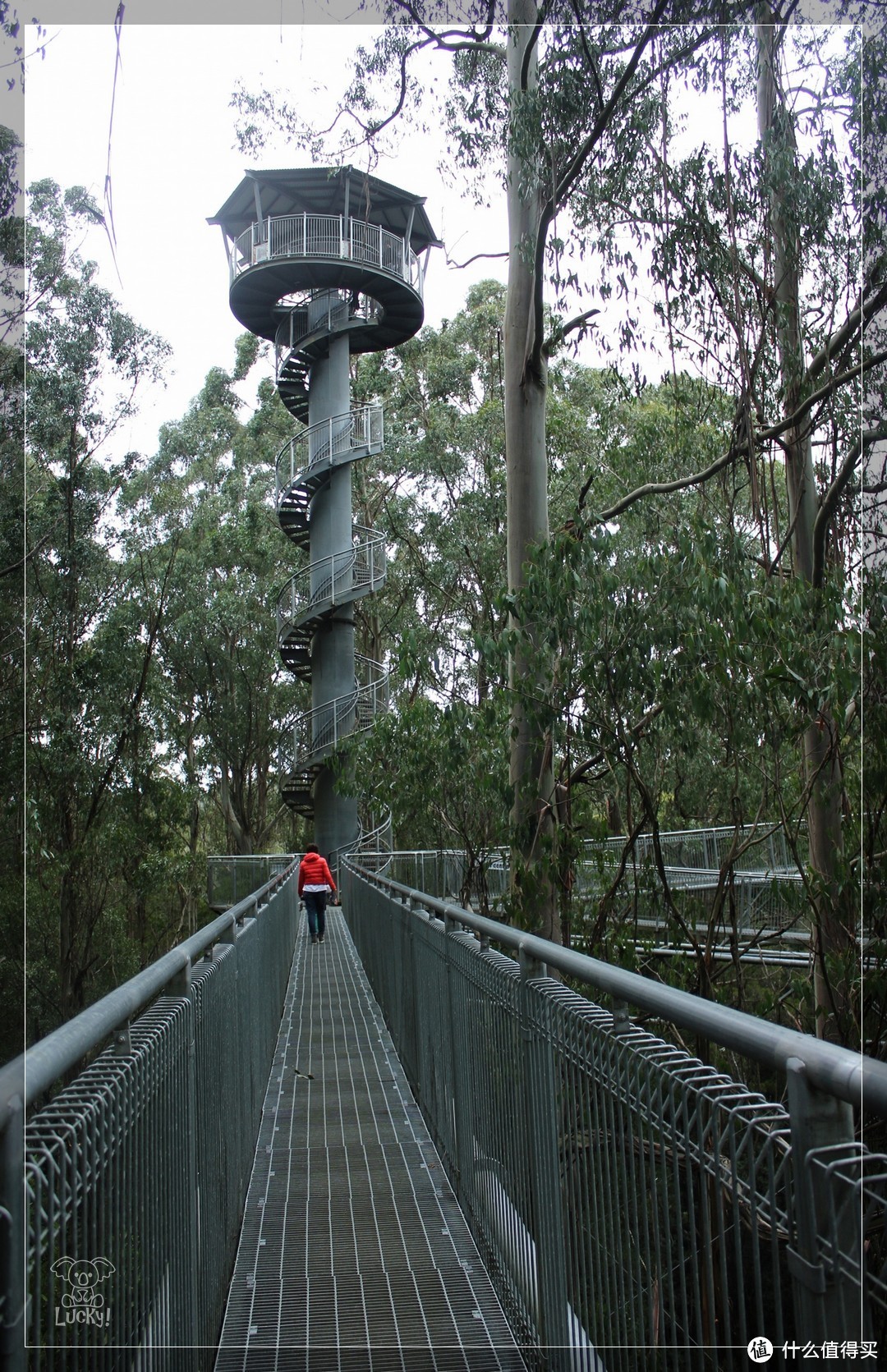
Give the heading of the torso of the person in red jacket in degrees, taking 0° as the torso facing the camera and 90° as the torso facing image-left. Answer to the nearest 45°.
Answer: approximately 180°

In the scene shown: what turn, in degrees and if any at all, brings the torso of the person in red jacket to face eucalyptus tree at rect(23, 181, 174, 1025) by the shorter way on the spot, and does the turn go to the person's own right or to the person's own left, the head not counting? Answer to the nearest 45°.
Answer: approximately 45° to the person's own left

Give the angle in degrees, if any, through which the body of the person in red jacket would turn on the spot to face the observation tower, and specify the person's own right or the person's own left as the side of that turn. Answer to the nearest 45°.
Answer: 0° — they already face it

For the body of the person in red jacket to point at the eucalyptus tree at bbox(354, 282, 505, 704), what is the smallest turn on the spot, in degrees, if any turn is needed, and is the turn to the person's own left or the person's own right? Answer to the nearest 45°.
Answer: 0° — they already face it

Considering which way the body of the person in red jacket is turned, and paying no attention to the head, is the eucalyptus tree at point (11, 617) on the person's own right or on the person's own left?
on the person's own left
